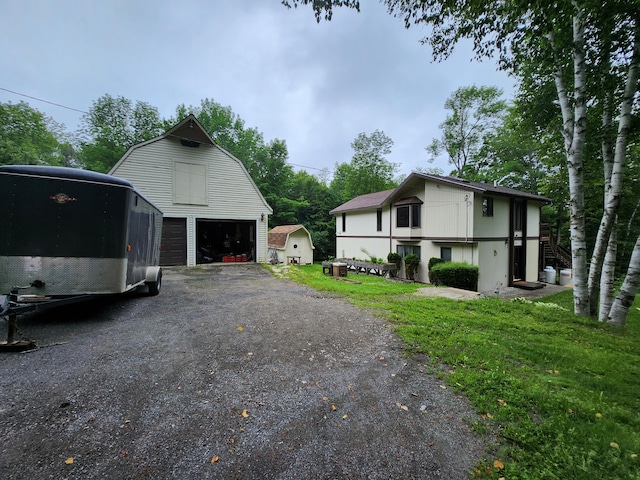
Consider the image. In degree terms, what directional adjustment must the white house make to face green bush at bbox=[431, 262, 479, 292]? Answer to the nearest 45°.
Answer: approximately 45° to its right

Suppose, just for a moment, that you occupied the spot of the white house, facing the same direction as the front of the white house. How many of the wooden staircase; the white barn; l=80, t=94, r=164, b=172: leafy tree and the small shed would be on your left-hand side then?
1

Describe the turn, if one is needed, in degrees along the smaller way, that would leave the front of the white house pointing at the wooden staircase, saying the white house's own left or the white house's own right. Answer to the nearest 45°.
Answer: approximately 90° to the white house's own left

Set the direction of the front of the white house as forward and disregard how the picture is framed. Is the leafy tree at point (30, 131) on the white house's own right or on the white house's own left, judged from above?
on the white house's own right

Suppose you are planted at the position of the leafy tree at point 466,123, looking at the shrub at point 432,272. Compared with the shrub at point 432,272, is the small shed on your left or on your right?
right

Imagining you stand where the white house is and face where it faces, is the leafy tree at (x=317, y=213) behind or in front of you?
behind

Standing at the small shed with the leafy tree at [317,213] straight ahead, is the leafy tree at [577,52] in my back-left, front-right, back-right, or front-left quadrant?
back-right

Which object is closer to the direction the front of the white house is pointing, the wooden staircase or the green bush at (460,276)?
the green bush

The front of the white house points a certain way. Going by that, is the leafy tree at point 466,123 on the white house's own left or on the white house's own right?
on the white house's own left

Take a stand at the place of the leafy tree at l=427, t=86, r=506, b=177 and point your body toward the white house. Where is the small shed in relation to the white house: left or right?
right

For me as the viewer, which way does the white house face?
facing the viewer and to the right of the viewer
